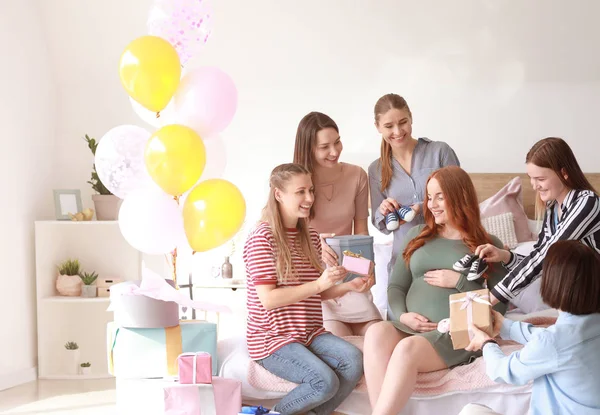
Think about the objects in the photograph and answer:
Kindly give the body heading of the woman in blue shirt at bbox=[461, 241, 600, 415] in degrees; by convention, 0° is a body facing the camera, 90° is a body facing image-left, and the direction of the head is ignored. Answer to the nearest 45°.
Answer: approximately 135°

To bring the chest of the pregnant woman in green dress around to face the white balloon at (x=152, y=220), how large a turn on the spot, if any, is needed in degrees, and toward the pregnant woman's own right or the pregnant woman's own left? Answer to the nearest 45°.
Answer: approximately 45° to the pregnant woman's own right

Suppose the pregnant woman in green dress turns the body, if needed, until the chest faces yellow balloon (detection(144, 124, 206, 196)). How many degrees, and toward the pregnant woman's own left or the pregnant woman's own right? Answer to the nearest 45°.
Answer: approximately 45° to the pregnant woman's own right

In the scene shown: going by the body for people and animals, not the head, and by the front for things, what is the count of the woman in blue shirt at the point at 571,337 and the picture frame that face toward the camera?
1

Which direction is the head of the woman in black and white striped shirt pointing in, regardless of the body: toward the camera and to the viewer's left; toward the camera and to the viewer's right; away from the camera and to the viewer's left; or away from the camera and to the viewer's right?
toward the camera and to the viewer's left

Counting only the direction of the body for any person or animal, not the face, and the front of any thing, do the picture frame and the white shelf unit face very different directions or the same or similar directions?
same or similar directions

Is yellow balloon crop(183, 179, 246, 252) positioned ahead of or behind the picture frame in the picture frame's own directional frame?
ahead

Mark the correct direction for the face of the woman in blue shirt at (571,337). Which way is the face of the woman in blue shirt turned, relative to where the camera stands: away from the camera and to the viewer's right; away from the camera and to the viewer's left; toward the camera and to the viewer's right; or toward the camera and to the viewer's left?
away from the camera and to the viewer's left

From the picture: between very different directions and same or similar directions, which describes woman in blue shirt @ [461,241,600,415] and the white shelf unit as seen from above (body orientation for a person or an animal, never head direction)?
very different directions

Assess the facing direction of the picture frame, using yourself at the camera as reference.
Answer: facing the viewer
